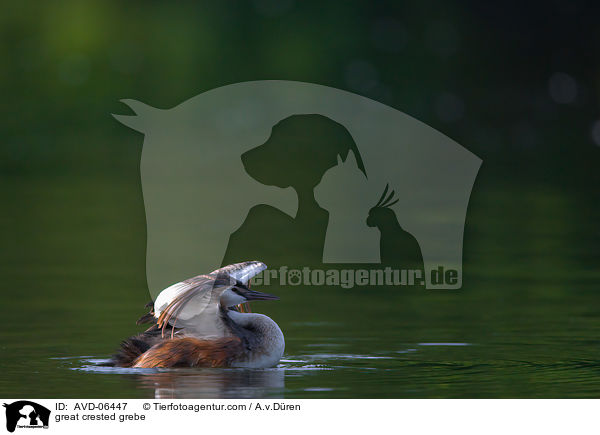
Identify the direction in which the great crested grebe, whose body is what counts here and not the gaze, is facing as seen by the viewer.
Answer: to the viewer's right
